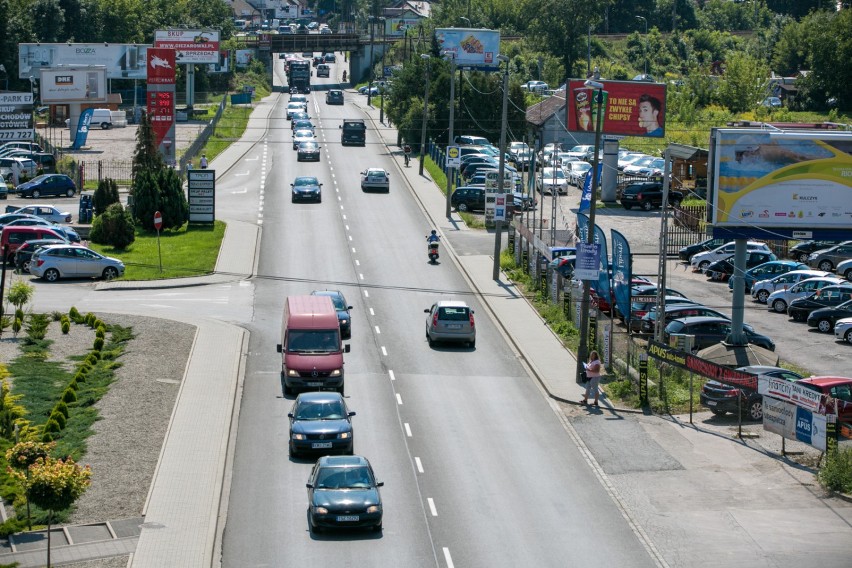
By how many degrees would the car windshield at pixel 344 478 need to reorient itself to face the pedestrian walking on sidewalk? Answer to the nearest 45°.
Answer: approximately 135° to its left

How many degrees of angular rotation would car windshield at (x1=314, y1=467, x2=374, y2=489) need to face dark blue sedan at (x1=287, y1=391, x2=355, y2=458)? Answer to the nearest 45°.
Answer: approximately 180°

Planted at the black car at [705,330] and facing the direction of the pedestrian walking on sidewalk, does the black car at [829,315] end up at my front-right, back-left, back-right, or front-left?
back-left

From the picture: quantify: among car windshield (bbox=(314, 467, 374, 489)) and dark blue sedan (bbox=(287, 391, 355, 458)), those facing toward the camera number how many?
2

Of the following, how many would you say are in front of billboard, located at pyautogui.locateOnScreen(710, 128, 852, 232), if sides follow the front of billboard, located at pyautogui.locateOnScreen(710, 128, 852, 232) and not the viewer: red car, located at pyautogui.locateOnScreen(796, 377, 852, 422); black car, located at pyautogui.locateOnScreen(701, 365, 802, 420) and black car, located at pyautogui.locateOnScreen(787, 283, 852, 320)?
2

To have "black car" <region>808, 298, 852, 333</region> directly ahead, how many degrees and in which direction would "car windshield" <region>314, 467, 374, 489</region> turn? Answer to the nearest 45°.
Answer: approximately 135° to its left

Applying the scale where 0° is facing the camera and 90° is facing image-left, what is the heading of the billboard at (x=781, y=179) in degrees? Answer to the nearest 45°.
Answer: approximately 0°

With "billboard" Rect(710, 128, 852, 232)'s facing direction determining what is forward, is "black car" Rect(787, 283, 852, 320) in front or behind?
behind
